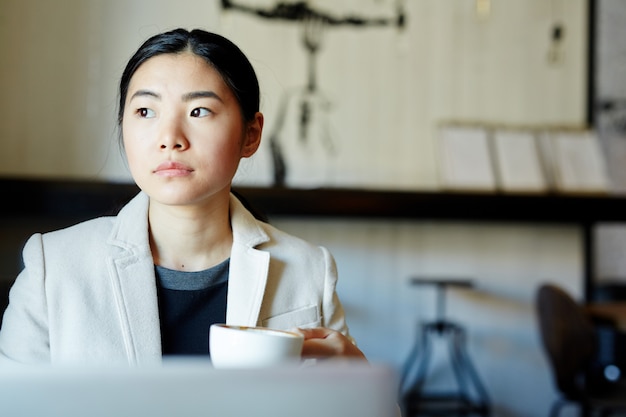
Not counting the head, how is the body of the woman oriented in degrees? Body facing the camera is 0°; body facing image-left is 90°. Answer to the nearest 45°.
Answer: approximately 0°

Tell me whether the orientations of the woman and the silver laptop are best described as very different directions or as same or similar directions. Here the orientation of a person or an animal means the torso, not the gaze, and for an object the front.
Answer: very different directions

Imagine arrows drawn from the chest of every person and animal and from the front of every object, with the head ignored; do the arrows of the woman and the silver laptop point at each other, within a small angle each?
yes

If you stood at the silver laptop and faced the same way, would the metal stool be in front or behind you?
in front

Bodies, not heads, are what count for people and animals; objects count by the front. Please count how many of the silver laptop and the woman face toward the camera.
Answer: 1

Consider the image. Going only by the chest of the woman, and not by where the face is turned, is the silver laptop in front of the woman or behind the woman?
in front

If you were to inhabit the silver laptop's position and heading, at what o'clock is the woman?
The woman is roughly at 12 o'clock from the silver laptop.

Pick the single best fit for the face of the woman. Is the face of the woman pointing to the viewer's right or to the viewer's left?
to the viewer's left

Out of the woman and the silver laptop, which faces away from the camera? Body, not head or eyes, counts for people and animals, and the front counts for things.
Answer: the silver laptop

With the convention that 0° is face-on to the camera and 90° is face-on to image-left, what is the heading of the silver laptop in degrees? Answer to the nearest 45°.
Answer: approximately 180°

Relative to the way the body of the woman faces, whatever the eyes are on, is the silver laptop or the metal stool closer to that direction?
the silver laptop
